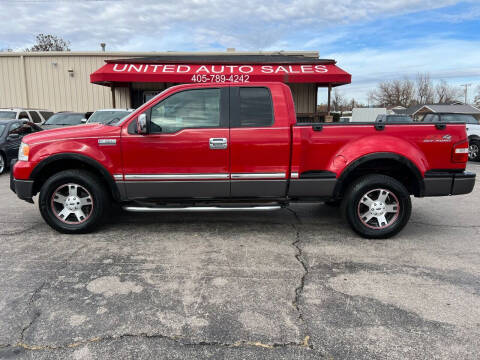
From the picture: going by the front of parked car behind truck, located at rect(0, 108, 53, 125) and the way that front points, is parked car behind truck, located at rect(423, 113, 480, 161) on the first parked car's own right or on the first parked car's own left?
on the first parked car's own left

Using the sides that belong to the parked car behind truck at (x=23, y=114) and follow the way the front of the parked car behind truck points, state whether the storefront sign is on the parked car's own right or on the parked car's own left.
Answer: on the parked car's own left

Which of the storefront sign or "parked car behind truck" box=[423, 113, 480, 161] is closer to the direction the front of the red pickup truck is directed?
the storefront sign

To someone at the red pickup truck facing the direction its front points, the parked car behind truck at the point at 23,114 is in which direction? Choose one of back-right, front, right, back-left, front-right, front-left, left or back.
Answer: front-right

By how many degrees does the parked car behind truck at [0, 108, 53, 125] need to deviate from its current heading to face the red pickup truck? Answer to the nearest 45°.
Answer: approximately 45° to its left

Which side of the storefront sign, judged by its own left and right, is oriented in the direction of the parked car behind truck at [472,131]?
left

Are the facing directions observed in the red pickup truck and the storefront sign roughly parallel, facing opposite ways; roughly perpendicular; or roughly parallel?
roughly perpendicular

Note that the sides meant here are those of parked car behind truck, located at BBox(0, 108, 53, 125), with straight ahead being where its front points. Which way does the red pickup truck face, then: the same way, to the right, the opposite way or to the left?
to the right

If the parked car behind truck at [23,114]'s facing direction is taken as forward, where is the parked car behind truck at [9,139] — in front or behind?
in front

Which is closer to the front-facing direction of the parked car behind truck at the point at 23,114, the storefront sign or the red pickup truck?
the red pickup truck

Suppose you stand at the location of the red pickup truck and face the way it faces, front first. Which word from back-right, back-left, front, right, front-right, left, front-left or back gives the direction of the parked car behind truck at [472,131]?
back-right

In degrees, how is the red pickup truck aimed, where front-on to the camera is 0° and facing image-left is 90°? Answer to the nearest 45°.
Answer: approximately 90°

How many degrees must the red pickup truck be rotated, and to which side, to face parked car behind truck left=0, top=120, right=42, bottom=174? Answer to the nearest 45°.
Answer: approximately 45° to its right

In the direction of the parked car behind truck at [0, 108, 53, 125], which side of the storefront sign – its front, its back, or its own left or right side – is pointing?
right

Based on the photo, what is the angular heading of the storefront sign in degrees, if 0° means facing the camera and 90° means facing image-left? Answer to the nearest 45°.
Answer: approximately 0°

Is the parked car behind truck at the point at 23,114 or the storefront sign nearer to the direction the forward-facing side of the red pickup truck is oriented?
the parked car behind truck

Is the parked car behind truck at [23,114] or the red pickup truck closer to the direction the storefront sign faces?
the red pickup truck
